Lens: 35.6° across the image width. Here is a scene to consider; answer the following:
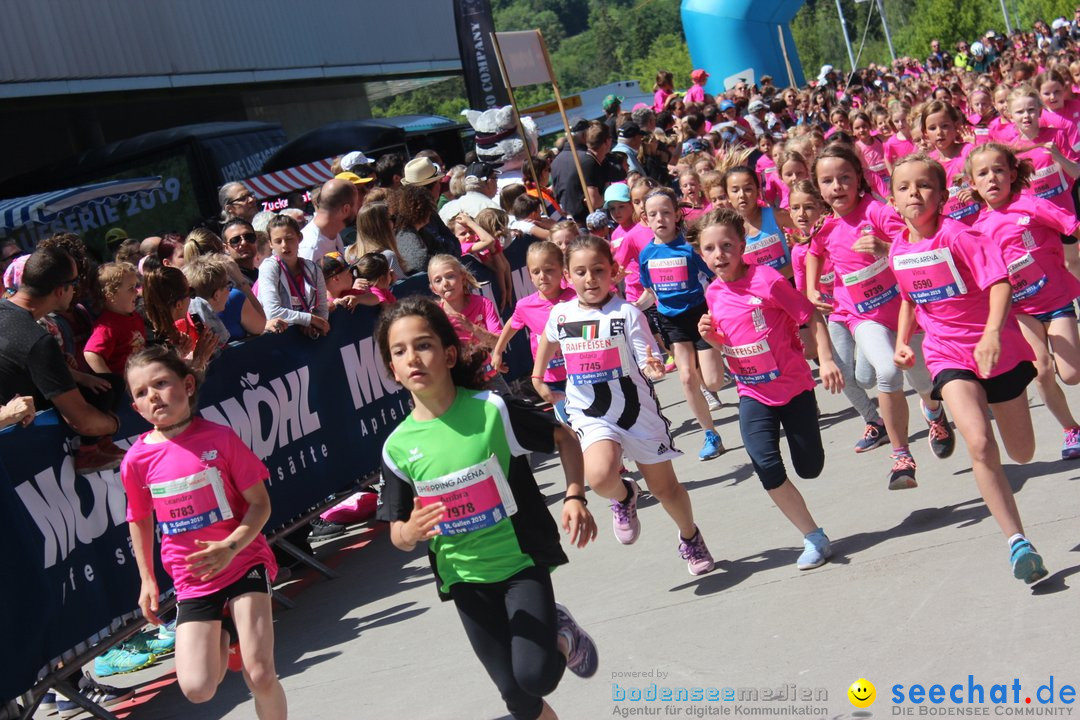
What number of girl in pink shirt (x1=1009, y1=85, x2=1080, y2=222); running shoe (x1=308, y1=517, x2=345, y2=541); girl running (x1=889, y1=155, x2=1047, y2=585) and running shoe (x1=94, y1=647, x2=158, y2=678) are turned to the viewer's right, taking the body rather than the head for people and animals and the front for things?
2

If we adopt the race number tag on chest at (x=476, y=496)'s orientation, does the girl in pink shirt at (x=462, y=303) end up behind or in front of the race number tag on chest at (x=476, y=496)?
behind

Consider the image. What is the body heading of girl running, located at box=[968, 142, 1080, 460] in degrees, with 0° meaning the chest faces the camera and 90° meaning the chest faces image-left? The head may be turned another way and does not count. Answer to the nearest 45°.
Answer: approximately 45°

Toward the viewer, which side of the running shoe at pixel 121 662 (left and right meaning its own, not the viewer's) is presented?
right

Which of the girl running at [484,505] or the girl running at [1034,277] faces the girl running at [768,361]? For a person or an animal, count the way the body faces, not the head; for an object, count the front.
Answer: the girl running at [1034,277]

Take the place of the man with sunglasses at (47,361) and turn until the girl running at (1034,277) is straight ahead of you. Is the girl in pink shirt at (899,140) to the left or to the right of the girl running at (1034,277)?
left

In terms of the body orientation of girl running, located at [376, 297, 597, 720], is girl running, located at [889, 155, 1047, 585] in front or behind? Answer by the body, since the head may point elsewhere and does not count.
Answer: behind
